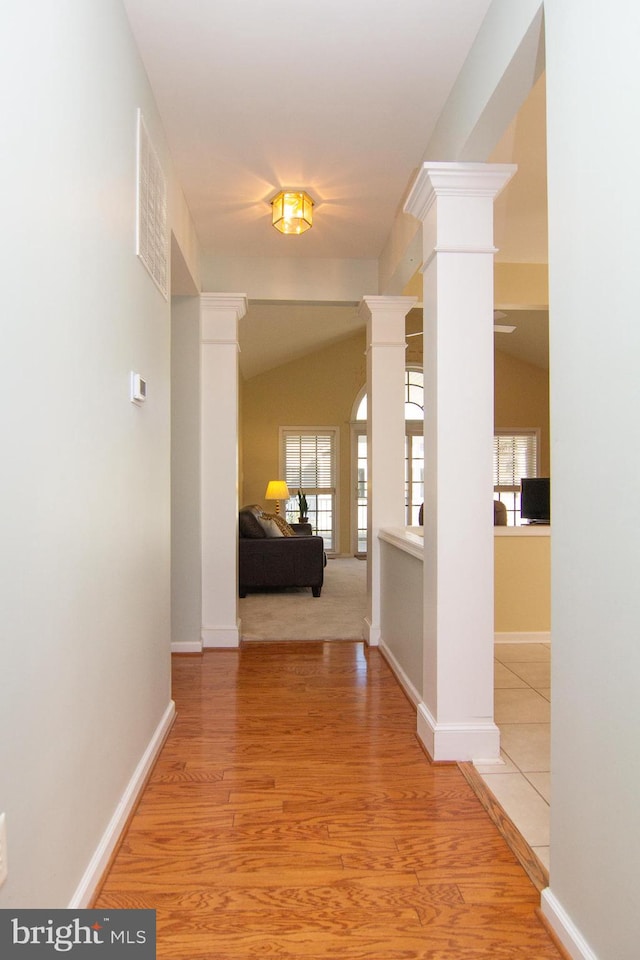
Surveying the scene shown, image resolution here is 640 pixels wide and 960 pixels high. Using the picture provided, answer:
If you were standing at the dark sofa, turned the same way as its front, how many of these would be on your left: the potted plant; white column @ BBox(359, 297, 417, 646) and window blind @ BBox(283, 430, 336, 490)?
2

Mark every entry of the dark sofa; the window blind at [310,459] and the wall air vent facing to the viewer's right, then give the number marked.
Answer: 2

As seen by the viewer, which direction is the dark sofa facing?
to the viewer's right

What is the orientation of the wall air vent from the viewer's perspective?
to the viewer's right

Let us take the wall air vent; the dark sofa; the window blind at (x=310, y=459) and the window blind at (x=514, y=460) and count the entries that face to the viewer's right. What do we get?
2

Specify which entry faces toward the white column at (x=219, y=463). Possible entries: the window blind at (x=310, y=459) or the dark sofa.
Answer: the window blind

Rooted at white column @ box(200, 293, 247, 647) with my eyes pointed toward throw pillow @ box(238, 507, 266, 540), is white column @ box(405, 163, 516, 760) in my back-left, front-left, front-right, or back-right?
back-right

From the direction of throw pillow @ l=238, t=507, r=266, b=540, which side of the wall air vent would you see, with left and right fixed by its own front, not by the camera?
left

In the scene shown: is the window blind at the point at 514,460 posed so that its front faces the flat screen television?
yes
